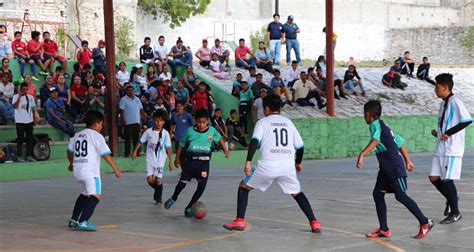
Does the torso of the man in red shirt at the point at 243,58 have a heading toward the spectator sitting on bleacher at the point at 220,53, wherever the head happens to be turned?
no

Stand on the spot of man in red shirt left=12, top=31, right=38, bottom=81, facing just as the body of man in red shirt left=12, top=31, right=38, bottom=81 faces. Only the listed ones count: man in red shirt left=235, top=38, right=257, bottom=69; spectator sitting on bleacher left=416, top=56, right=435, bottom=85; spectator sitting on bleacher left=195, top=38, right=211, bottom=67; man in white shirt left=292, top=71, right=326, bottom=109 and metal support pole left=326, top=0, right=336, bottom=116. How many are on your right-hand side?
0

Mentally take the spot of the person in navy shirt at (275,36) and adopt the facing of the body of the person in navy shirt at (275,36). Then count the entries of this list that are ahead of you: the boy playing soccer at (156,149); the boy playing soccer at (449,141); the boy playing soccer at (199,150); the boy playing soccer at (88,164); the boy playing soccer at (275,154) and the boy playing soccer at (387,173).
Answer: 6

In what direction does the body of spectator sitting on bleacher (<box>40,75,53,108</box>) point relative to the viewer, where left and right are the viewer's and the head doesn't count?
facing the viewer and to the right of the viewer

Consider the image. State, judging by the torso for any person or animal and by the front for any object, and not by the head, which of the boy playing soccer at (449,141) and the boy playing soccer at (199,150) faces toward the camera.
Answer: the boy playing soccer at (199,150)

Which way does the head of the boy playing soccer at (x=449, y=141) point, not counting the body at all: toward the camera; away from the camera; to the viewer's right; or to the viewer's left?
to the viewer's left

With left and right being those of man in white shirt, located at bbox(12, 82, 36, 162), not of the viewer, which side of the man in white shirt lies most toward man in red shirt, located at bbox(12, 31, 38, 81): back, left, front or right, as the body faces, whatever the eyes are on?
back

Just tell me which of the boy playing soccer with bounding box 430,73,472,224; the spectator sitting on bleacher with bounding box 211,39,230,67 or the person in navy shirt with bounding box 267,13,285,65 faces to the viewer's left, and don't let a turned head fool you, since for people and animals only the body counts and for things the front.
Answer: the boy playing soccer

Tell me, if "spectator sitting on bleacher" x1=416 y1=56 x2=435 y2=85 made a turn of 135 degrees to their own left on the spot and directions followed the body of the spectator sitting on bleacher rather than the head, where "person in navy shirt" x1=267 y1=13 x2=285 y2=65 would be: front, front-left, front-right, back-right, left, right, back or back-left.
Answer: back-left

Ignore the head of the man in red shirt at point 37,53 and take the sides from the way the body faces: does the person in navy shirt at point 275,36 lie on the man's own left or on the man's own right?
on the man's own left

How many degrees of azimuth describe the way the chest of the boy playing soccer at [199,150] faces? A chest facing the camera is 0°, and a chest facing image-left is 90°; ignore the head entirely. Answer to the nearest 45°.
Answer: approximately 0°

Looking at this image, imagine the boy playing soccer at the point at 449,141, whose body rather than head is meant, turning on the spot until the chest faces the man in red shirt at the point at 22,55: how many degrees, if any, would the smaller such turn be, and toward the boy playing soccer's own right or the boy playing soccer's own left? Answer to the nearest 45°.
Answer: approximately 45° to the boy playing soccer's own right

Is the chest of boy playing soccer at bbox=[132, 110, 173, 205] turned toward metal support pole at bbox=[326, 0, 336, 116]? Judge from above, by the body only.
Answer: no

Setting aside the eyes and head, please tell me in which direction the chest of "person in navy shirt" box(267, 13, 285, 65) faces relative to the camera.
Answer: toward the camera

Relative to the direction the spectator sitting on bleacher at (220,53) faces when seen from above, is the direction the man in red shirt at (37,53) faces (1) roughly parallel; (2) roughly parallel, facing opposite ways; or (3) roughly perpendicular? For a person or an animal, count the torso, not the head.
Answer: roughly parallel

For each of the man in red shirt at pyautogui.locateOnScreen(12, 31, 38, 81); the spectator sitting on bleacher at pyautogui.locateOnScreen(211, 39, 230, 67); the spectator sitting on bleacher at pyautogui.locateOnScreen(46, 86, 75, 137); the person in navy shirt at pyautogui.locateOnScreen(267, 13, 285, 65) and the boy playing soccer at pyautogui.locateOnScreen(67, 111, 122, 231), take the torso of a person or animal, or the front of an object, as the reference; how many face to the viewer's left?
0

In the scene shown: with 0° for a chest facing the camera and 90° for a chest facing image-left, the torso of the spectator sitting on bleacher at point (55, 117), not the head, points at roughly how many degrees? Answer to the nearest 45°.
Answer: approximately 315°
